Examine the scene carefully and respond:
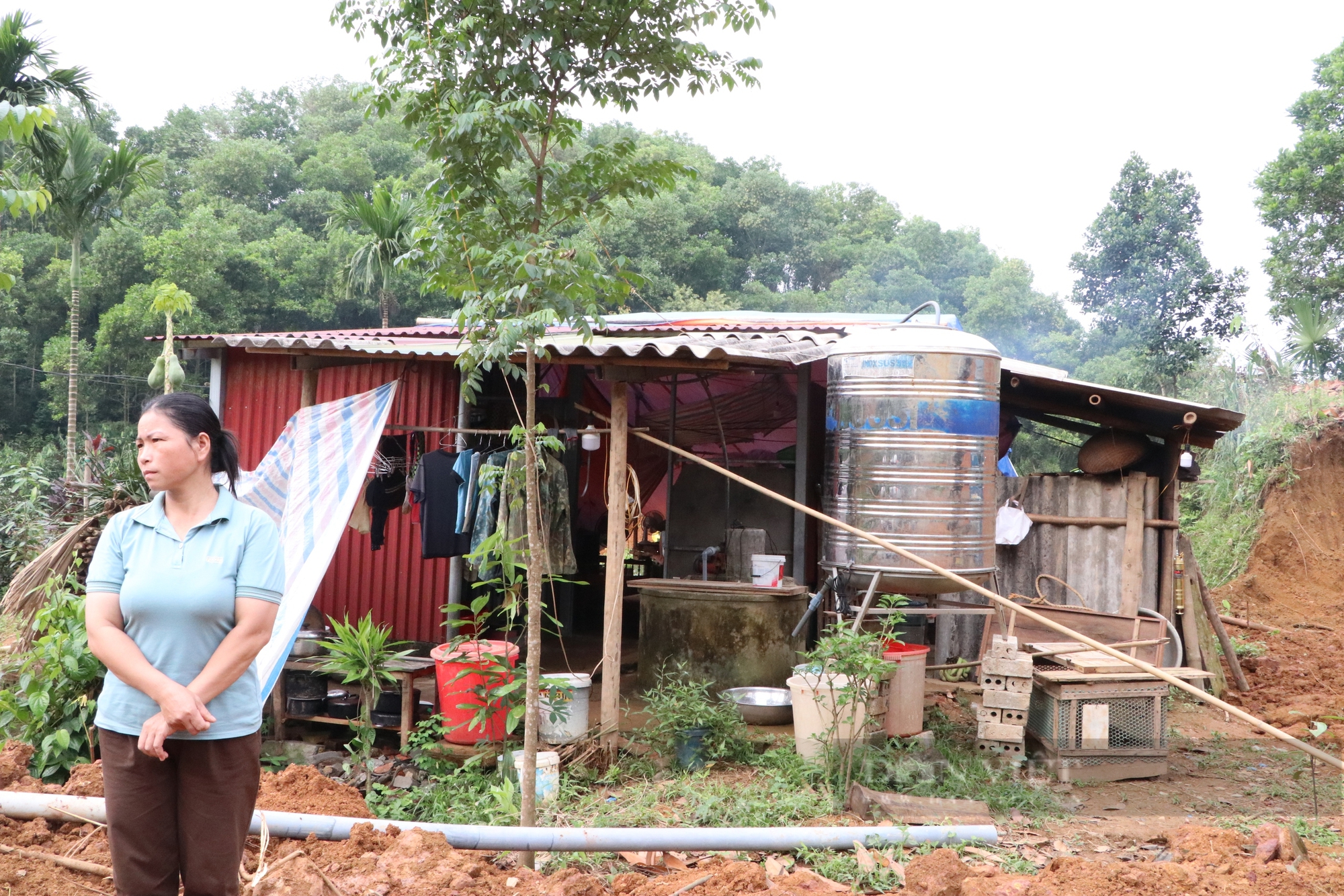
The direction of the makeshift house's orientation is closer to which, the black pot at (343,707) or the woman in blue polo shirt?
the woman in blue polo shirt

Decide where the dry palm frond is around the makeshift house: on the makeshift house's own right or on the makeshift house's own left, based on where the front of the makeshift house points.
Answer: on the makeshift house's own right

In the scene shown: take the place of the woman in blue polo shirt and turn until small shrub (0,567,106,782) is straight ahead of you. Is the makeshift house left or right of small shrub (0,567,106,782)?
right

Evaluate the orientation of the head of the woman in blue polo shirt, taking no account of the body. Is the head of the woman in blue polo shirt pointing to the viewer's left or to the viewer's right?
to the viewer's left

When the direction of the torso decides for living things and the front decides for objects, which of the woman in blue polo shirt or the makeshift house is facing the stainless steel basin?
the makeshift house

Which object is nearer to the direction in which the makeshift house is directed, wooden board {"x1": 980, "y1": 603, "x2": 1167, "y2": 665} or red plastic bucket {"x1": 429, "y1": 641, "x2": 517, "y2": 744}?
the red plastic bucket

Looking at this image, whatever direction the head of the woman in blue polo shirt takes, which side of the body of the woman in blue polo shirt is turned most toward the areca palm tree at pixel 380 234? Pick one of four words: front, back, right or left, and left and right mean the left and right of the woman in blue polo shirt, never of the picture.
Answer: back

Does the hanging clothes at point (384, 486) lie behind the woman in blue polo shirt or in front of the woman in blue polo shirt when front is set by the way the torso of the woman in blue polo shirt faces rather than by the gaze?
behind

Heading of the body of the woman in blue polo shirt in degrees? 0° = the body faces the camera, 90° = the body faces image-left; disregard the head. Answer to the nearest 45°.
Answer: approximately 0°

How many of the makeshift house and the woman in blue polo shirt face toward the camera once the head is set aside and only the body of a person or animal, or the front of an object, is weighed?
2

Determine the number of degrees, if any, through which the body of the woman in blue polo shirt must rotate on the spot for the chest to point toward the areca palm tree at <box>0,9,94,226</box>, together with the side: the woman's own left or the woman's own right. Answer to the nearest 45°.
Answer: approximately 180°
